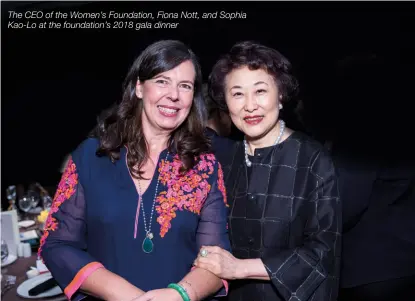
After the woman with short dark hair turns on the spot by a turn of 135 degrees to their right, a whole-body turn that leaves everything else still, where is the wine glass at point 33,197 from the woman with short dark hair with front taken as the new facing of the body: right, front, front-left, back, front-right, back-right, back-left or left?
front-left

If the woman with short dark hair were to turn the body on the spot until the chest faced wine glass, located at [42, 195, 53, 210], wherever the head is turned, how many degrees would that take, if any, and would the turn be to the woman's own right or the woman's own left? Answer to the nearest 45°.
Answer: approximately 90° to the woman's own right

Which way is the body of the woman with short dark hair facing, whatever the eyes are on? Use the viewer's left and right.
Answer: facing the viewer and to the left of the viewer

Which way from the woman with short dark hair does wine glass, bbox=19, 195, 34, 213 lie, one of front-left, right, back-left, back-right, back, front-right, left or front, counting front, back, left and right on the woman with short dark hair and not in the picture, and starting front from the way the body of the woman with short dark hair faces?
right

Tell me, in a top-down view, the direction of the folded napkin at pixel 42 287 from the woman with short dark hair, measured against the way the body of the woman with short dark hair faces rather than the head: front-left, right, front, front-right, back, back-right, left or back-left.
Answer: front-right

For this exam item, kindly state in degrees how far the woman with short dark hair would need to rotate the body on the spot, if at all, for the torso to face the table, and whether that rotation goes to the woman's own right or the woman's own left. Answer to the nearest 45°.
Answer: approximately 45° to the woman's own right
